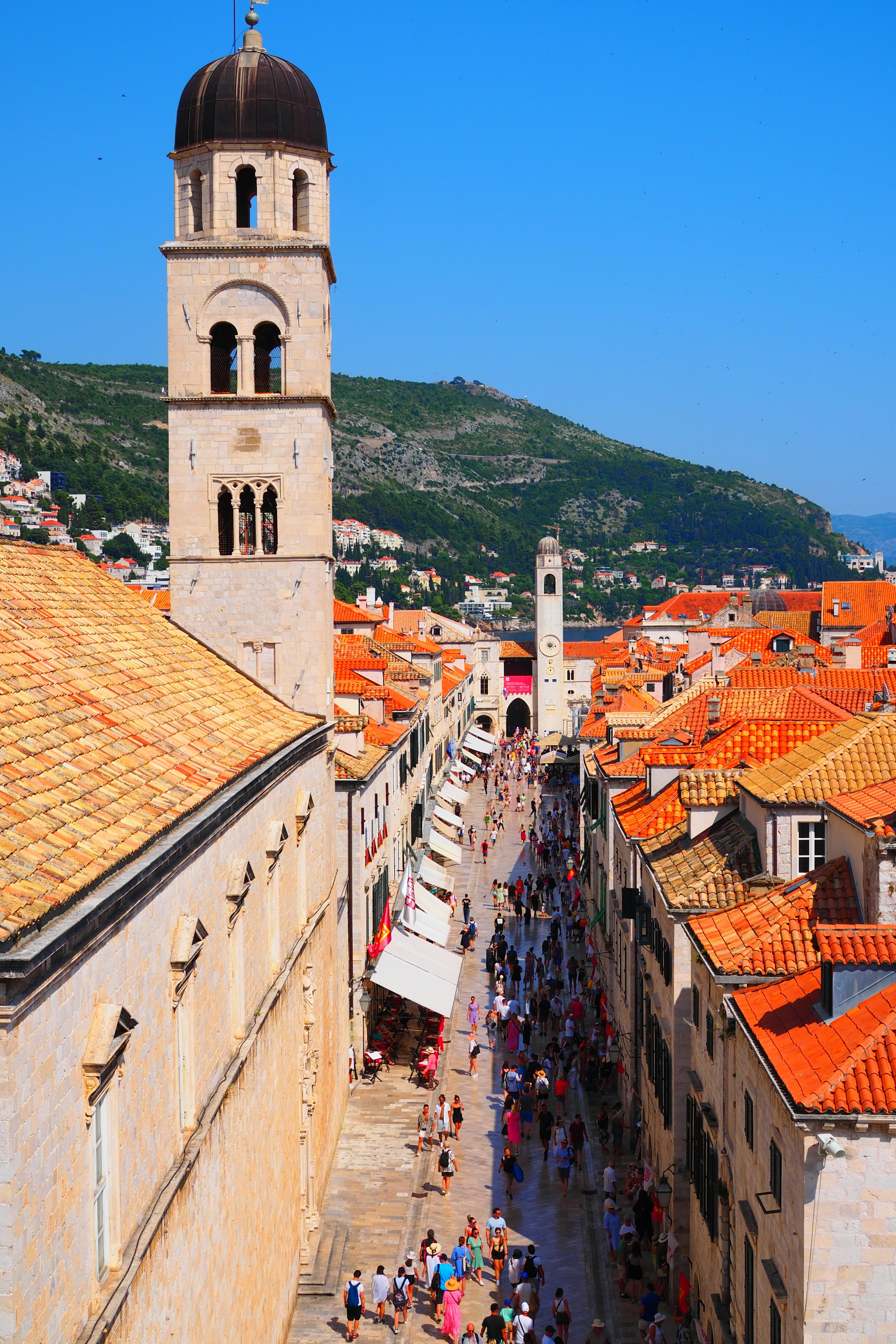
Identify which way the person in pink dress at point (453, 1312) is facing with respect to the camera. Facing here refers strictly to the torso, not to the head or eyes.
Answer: away from the camera

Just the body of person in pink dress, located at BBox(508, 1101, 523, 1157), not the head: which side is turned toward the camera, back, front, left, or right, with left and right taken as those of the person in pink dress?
back

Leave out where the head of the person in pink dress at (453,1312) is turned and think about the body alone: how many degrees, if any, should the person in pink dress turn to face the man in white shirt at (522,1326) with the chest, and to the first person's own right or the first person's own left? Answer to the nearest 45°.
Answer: approximately 135° to the first person's own right

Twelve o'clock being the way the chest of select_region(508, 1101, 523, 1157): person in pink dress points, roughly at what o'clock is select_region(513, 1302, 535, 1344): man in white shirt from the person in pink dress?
The man in white shirt is roughly at 6 o'clock from the person in pink dress.

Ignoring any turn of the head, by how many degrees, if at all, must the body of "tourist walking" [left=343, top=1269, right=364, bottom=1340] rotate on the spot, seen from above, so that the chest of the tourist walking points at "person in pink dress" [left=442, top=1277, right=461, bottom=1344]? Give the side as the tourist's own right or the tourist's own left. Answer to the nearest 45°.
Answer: approximately 90° to the tourist's own right

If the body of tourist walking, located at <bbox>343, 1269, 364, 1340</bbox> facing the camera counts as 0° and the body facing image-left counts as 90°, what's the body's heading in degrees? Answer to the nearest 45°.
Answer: approximately 180°

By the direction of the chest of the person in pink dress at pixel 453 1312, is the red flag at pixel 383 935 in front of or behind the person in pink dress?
in front

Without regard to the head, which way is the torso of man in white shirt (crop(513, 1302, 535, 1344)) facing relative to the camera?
away from the camera

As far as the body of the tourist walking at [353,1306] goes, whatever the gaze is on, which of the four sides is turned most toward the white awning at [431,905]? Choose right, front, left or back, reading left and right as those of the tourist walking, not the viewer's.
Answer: front

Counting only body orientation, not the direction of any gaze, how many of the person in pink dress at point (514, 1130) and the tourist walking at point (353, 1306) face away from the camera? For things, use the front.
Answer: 2

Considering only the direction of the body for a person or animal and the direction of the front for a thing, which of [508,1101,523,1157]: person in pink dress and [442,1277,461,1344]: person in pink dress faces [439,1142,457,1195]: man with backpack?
[442,1277,461,1344]: person in pink dress

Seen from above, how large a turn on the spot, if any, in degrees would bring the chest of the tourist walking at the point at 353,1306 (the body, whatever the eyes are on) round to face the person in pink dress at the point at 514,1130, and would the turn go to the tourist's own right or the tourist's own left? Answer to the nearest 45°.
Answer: approximately 45° to the tourist's own right

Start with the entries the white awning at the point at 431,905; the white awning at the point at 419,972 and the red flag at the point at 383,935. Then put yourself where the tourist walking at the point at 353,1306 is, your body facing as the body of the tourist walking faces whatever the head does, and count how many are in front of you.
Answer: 3
